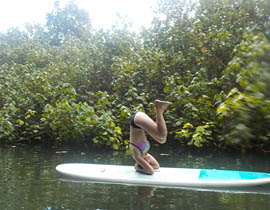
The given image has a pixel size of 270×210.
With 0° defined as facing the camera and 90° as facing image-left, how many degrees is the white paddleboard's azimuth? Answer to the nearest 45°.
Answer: approximately 90°

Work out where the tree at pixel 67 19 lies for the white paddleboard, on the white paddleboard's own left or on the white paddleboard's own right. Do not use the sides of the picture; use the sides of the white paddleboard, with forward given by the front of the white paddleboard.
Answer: on the white paddleboard's own right
